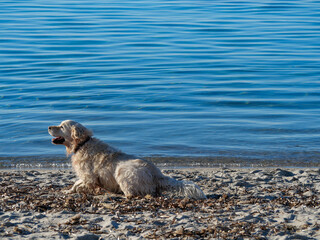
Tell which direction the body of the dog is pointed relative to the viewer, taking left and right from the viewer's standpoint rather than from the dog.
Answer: facing to the left of the viewer
